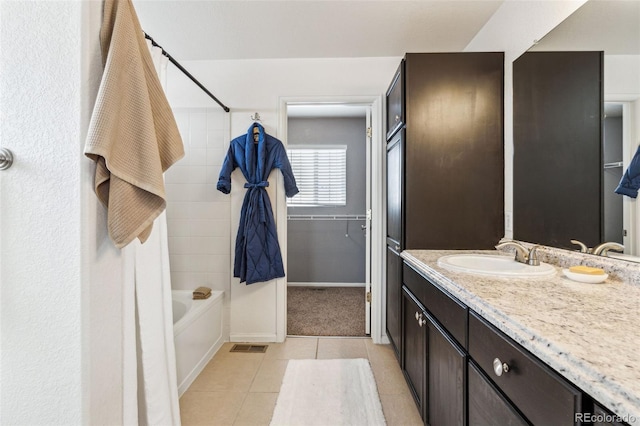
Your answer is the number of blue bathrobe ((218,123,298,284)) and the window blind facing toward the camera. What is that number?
2

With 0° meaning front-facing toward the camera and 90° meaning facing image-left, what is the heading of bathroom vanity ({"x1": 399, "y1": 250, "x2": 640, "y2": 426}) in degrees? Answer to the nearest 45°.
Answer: approximately 45°

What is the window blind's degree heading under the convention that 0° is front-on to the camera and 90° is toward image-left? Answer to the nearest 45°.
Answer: approximately 0°

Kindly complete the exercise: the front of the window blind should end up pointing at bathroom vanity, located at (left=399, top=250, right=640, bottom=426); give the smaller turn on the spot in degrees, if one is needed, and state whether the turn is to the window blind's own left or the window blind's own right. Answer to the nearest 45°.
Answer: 0° — it already faces it

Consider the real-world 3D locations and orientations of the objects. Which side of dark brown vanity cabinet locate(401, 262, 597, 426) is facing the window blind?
right
